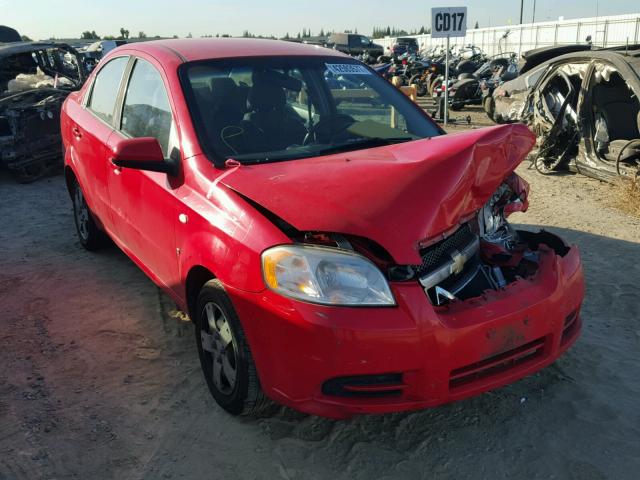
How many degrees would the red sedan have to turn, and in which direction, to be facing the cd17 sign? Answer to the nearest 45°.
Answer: approximately 135° to its left

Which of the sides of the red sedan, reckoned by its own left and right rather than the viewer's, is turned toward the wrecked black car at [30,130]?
back

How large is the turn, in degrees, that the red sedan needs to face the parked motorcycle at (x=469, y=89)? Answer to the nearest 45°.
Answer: approximately 135° to its left

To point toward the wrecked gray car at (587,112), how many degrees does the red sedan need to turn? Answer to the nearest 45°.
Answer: approximately 90° to its left

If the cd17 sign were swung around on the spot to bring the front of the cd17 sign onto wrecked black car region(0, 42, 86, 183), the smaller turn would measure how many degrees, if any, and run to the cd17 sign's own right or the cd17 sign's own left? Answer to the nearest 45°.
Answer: approximately 45° to the cd17 sign's own right

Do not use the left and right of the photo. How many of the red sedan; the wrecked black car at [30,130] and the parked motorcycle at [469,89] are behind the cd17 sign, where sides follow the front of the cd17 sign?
1

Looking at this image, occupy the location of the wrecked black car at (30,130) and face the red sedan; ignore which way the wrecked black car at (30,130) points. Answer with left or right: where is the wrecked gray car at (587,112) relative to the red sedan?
left

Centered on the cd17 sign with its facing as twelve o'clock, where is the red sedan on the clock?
The red sedan is roughly at 12 o'clock from the cd17 sign.

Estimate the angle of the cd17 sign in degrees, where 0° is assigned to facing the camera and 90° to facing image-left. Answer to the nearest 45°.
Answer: approximately 0°

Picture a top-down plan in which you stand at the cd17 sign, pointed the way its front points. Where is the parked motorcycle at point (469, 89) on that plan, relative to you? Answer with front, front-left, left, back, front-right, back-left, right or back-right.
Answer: back
